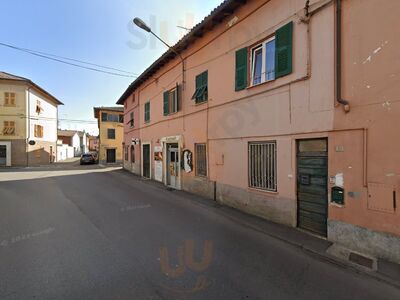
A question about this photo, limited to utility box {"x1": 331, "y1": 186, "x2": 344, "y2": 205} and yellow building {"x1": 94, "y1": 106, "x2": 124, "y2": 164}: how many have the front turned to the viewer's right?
0

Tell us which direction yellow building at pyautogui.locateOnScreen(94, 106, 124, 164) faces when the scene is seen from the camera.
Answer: facing the viewer

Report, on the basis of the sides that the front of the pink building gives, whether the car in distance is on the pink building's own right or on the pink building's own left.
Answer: on the pink building's own right

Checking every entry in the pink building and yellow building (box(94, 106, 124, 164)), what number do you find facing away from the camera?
0

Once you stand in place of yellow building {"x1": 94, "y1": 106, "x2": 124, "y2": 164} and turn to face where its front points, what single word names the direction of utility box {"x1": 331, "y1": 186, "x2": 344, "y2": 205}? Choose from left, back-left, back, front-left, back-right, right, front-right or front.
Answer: front

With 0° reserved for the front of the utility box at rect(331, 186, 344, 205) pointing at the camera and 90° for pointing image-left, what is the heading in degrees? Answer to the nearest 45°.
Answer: approximately 45°

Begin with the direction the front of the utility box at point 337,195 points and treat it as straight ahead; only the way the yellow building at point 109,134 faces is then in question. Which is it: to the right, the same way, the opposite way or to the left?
to the left

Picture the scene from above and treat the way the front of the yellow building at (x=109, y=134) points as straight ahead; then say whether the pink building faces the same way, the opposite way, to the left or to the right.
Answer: to the right
